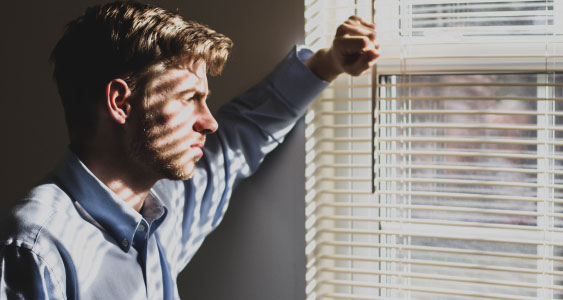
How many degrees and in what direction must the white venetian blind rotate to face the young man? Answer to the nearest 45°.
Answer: approximately 45° to its right

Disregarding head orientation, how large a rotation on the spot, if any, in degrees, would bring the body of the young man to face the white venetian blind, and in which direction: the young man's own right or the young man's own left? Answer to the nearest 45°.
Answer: approximately 45° to the young man's own left

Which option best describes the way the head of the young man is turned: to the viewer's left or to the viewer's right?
to the viewer's right

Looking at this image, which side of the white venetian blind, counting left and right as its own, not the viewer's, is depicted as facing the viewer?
front

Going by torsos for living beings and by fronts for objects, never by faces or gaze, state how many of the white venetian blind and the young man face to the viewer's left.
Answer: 0

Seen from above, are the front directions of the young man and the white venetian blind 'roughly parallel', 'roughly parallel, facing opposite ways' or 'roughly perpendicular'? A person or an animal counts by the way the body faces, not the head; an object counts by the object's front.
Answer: roughly perpendicular
